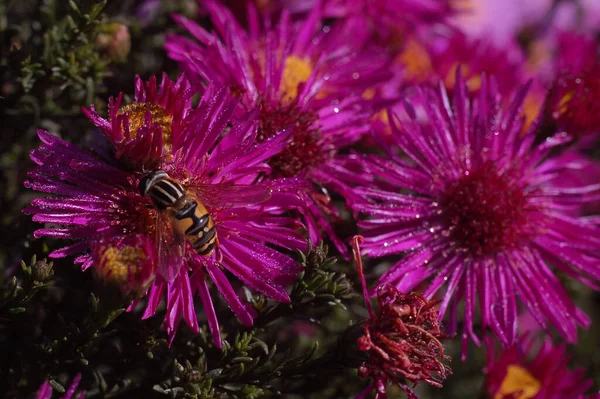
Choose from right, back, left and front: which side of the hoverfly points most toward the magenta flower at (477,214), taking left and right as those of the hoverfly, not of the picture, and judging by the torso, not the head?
right

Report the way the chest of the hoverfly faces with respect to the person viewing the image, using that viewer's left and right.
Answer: facing away from the viewer and to the left of the viewer
